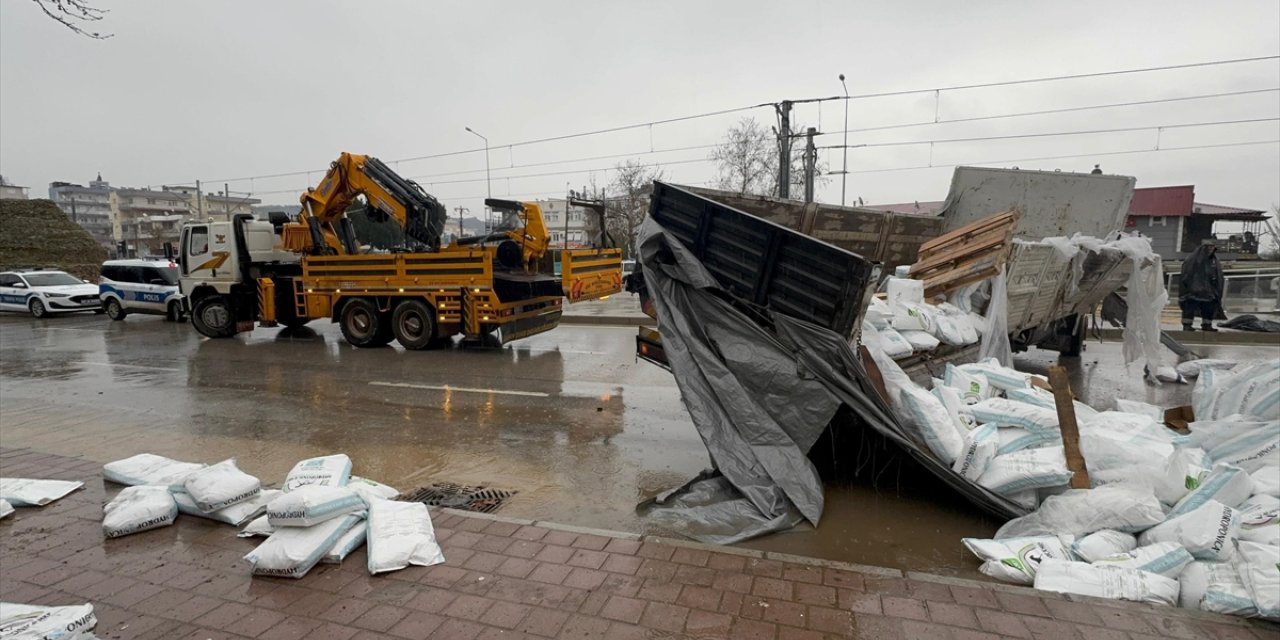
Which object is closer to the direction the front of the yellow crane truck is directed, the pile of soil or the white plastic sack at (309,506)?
the pile of soil

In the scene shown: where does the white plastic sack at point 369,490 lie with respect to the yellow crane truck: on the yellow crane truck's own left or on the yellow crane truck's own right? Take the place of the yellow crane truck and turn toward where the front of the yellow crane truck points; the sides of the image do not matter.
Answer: on the yellow crane truck's own left

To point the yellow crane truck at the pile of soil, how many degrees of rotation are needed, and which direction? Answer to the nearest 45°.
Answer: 0° — it already faces it

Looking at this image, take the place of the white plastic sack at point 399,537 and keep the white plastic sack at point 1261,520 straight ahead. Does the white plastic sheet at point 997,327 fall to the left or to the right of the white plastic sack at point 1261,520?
left

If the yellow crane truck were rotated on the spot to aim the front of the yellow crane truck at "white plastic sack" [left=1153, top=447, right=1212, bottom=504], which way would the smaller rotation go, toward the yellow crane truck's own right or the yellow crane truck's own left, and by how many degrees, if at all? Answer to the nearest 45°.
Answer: approximately 135° to the yellow crane truck's own left

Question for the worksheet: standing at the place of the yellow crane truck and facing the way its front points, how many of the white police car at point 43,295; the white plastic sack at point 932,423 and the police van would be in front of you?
2

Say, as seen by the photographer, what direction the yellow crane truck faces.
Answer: facing away from the viewer and to the left of the viewer

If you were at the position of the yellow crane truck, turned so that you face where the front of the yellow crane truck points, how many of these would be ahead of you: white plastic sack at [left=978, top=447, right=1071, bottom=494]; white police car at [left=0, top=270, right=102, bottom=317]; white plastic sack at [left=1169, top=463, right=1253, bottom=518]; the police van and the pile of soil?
3

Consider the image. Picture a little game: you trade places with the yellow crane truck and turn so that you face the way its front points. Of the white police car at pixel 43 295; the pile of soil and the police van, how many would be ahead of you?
3

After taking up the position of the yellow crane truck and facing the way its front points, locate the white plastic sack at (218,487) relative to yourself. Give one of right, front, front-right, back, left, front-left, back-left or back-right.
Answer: back-left

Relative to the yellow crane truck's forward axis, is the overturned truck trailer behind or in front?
behind

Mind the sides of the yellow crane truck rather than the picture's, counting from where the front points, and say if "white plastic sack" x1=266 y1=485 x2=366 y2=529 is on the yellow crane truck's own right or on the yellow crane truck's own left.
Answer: on the yellow crane truck's own left

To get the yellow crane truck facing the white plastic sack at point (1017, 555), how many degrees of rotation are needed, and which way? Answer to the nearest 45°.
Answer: approximately 135° to its left

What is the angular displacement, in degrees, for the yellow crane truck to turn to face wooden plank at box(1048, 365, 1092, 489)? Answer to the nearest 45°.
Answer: approximately 135° to its left

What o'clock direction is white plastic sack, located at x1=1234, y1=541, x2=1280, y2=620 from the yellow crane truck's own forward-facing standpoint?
The white plastic sack is roughly at 7 o'clock from the yellow crane truck.

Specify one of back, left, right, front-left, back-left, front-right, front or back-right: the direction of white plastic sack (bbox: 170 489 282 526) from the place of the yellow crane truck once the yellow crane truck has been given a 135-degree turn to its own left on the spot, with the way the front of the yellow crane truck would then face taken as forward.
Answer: front

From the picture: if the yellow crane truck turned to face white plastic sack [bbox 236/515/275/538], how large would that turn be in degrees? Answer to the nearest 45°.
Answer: approximately 135° to its left
